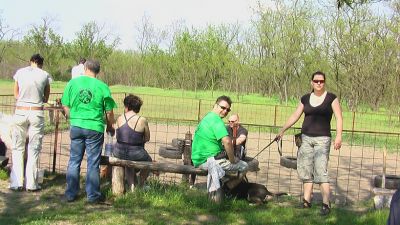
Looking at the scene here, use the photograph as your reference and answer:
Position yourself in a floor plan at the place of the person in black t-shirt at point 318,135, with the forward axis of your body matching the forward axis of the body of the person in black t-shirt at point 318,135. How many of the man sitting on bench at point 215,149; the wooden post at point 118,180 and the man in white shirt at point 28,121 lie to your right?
3

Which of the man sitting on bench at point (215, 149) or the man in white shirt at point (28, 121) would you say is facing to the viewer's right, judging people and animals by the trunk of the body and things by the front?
the man sitting on bench

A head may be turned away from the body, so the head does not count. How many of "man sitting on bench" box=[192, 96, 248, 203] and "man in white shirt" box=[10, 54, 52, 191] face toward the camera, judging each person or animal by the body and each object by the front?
0

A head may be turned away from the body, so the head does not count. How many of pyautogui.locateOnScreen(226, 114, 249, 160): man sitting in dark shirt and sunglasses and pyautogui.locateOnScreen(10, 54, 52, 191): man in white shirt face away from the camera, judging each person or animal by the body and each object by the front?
1

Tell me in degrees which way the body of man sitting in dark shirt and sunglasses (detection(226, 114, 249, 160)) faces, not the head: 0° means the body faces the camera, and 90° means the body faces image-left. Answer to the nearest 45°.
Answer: approximately 45°

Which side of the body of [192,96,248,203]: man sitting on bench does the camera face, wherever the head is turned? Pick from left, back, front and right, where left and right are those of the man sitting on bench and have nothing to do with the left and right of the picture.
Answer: right

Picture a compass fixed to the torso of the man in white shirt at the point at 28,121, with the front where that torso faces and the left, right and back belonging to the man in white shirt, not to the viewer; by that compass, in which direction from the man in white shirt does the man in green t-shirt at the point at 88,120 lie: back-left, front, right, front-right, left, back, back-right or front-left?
back-right

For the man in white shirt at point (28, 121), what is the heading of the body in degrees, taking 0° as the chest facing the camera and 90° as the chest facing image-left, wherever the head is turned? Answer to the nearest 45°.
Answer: approximately 180°

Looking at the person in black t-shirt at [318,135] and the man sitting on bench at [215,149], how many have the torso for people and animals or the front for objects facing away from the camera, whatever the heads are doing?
0

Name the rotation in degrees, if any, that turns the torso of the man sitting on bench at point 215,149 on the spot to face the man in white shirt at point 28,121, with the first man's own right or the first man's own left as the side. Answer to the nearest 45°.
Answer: approximately 180°

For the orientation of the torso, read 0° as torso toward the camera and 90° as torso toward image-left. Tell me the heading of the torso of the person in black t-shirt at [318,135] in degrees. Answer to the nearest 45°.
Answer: approximately 0°

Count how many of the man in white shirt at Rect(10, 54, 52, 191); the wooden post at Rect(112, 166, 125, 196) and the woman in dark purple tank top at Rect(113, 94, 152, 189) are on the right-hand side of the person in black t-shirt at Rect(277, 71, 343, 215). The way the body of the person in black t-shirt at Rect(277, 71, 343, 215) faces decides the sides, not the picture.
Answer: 3
